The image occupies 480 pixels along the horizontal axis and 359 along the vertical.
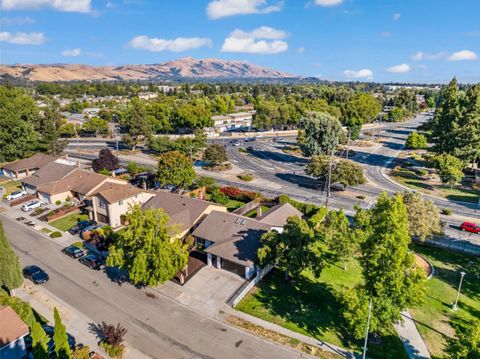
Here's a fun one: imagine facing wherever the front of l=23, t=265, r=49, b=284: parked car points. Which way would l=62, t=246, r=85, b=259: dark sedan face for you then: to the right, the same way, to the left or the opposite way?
the opposite way

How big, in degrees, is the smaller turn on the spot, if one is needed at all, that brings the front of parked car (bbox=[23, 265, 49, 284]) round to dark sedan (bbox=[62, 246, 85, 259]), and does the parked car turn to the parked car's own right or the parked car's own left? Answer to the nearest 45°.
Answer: approximately 90° to the parked car's own left

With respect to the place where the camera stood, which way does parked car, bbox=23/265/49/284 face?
facing the viewer and to the right of the viewer

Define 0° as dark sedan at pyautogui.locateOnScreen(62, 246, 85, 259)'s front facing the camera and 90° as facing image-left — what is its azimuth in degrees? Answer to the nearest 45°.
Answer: approximately 135°

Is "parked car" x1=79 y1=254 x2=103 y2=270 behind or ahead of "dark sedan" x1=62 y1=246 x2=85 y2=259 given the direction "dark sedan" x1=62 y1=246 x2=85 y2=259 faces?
behind

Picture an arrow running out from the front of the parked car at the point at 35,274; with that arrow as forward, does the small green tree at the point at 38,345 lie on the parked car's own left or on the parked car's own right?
on the parked car's own right

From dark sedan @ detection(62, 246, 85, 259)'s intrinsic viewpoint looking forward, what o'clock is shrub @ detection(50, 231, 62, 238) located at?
The shrub is roughly at 1 o'clock from the dark sedan.

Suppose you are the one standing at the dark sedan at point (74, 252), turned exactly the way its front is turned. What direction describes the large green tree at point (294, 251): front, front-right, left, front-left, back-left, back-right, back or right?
back

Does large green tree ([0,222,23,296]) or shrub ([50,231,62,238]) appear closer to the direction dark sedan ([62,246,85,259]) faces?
the shrub

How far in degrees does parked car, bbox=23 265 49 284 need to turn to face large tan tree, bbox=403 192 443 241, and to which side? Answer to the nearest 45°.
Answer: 0° — it already faces it

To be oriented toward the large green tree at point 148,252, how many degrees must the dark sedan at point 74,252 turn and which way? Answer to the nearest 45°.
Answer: approximately 180°

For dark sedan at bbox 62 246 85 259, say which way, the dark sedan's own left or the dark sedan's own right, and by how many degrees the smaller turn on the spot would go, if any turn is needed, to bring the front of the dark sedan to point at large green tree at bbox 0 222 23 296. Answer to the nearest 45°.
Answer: approximately 90° to the dark sedan's own left

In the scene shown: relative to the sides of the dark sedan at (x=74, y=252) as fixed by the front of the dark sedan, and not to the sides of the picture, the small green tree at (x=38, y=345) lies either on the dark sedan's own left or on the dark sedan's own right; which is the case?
on the dark sedan's own left

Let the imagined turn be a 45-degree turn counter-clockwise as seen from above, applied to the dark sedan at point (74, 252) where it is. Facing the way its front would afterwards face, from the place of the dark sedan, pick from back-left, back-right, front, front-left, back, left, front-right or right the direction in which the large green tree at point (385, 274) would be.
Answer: back-left
